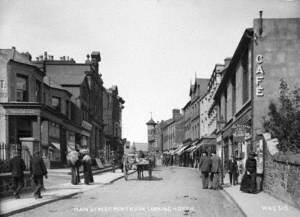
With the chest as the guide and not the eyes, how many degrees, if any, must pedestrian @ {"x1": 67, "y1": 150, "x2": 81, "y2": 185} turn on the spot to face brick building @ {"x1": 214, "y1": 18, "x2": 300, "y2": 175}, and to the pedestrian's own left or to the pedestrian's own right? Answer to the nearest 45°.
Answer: approximately 90° to the pedestrian's own right

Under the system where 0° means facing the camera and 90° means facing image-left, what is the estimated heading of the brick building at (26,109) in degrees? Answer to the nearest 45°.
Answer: approximately 315°

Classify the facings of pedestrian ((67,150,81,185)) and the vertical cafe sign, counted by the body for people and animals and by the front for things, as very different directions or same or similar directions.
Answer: very different directions

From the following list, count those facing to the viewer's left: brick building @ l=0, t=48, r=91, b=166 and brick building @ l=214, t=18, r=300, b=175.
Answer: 1

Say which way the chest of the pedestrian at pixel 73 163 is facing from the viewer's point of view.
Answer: away from the camera

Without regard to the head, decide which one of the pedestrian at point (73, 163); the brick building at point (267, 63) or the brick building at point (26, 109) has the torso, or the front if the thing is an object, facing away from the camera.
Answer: the pedestrian

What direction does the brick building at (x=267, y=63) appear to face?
to the viewer's left

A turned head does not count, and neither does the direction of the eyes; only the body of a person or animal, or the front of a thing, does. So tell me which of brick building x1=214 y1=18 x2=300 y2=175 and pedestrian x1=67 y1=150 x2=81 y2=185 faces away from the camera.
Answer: the pedestrian

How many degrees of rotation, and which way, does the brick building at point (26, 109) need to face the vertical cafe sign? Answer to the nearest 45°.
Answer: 0° — it already faces it
